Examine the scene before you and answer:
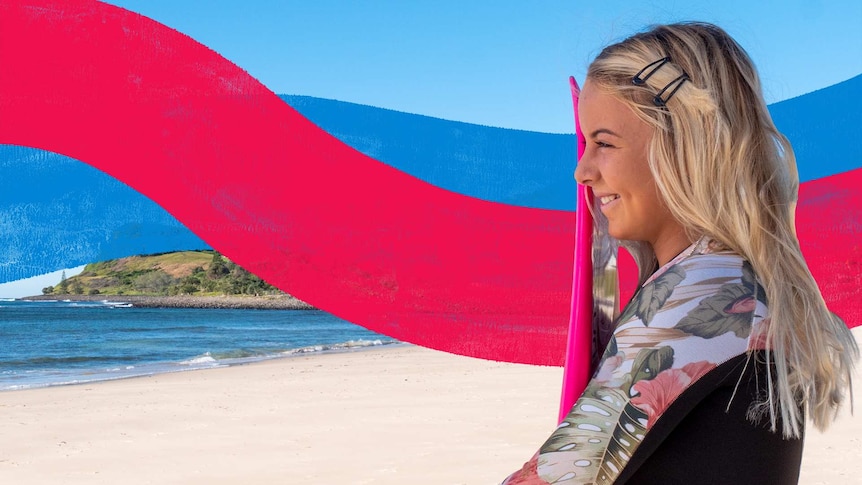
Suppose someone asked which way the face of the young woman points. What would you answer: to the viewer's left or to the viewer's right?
to the viewer's left

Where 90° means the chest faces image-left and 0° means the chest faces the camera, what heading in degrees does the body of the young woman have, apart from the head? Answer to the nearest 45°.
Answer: approximately 90°
